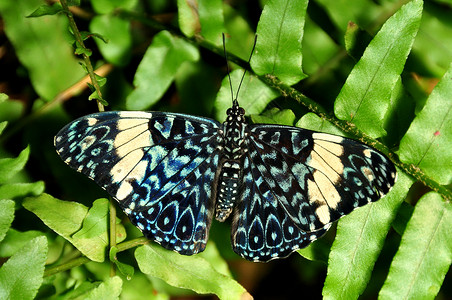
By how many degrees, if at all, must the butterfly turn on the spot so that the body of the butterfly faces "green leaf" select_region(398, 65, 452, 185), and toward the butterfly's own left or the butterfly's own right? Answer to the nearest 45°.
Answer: approximately 90° to the butterfly's own right

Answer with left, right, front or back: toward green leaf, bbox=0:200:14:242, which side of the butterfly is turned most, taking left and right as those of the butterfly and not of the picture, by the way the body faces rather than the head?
left

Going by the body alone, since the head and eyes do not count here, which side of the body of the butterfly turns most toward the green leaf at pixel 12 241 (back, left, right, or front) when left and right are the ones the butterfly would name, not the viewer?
left

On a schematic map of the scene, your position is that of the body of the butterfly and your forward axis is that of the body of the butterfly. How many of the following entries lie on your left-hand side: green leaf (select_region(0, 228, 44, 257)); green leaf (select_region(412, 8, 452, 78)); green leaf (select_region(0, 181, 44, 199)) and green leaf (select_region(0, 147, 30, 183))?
3

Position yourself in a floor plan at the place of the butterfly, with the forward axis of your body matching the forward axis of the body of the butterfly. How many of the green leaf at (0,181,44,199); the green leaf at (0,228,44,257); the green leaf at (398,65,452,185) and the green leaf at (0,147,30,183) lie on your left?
3

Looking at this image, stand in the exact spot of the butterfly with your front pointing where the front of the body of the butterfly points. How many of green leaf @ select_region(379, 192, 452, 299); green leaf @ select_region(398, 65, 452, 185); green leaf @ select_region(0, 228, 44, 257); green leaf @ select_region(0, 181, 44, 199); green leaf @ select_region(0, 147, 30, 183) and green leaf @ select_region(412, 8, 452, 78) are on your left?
3

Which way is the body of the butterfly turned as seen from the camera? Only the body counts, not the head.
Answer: away from the camera

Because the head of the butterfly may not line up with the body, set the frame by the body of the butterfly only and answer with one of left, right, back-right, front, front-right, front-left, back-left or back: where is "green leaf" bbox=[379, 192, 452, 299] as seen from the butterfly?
right

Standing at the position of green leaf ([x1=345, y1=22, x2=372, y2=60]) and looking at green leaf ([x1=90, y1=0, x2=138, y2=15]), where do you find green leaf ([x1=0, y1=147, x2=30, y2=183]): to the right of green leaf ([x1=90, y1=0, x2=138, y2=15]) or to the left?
left

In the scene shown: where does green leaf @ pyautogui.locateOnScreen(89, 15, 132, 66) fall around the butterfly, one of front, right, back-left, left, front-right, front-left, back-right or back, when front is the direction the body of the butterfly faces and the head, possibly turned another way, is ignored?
front-left

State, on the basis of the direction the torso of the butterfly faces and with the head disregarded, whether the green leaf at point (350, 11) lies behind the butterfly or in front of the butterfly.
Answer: in front
